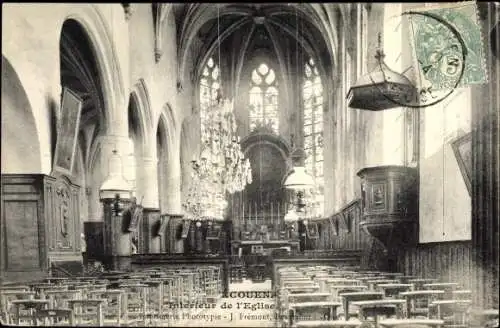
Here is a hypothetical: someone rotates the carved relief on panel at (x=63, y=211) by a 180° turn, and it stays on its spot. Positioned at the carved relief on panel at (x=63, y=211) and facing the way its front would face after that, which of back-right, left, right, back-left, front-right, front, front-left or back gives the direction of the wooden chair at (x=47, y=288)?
back-left

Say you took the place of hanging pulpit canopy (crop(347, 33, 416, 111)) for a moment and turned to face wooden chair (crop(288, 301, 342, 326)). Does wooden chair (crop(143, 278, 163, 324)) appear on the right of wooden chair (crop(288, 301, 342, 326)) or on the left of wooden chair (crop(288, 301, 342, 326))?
right

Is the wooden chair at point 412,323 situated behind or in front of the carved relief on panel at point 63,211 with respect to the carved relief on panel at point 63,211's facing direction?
in front

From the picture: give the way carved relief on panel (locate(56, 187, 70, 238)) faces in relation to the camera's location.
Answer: facing the viewer and to the right of the viewer

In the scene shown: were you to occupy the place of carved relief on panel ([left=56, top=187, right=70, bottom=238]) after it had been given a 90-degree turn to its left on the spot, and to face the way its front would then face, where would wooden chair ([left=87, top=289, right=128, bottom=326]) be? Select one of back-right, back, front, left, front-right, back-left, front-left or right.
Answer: back-right

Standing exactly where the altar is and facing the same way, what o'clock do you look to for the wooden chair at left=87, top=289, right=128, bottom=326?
The wooden chair is roughly at 12 o'clock from the altar.

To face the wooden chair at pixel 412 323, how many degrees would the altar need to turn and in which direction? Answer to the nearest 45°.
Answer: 0° — it already faces it

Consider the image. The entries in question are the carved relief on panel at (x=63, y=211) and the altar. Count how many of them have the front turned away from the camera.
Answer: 0

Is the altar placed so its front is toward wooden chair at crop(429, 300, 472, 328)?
yes

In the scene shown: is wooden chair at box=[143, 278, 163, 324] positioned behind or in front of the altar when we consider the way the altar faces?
in front

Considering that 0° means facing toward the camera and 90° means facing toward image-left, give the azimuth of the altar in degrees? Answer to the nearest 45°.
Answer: approximately 0°
